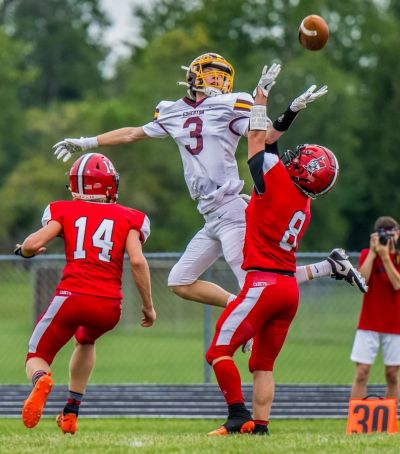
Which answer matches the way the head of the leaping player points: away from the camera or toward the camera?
toward the camera

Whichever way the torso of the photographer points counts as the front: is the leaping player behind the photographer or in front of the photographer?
in front

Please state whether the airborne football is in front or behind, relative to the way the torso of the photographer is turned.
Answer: in front
